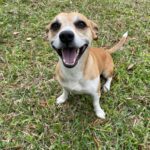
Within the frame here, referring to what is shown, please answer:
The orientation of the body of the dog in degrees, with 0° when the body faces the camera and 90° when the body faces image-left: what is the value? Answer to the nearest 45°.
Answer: approximately 45°
